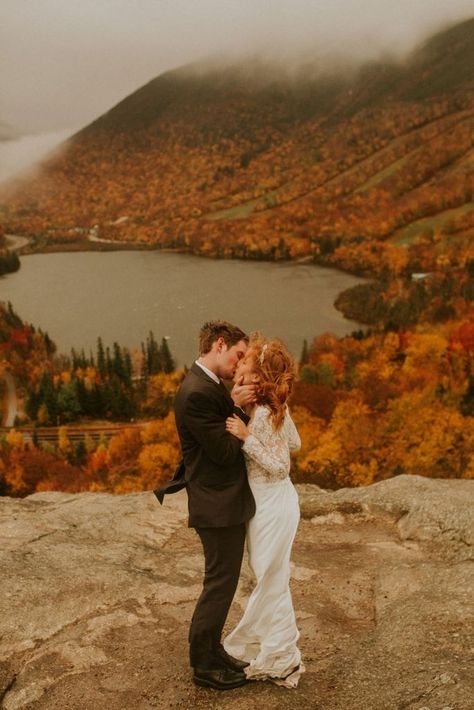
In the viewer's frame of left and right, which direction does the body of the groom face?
facing to the right of the viewer

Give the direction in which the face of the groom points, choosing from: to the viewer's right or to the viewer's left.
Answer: to the viewer's right
